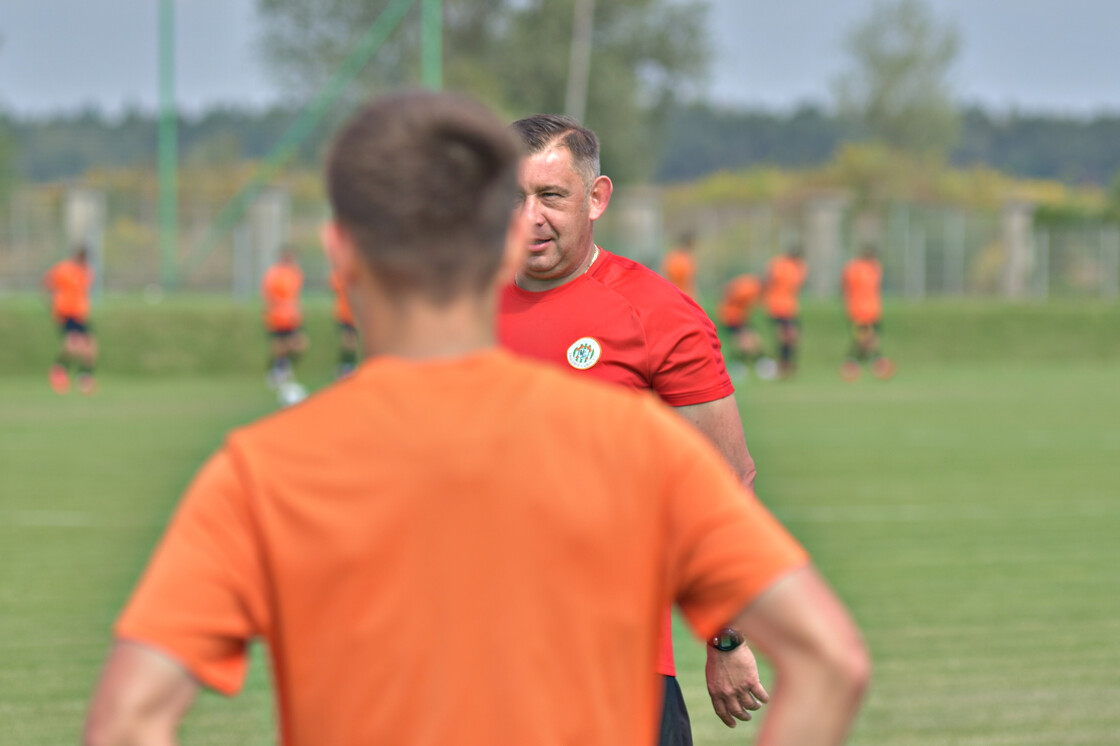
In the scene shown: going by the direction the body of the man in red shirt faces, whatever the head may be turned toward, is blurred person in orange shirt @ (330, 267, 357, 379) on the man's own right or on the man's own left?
on the man's own right

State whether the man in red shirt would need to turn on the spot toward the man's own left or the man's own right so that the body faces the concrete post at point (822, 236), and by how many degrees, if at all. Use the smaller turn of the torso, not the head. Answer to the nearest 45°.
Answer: approximately 135° to the man's own right

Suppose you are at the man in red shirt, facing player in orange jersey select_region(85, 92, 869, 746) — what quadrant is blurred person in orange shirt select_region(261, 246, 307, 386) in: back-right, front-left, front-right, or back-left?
back-right

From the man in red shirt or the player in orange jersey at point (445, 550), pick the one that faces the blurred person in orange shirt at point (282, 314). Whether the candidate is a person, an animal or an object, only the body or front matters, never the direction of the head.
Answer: the player in orange jersey

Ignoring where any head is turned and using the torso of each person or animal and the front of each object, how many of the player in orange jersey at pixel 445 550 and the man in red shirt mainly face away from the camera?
1

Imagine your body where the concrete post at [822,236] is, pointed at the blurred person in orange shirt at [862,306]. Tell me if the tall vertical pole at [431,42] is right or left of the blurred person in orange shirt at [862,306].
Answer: right

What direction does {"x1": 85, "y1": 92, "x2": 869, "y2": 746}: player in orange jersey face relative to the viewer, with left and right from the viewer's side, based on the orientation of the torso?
facing away from the viewer

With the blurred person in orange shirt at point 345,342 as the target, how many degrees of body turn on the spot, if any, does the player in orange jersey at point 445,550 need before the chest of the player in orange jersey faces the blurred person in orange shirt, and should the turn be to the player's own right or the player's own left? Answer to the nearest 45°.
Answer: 0° — they already face them
